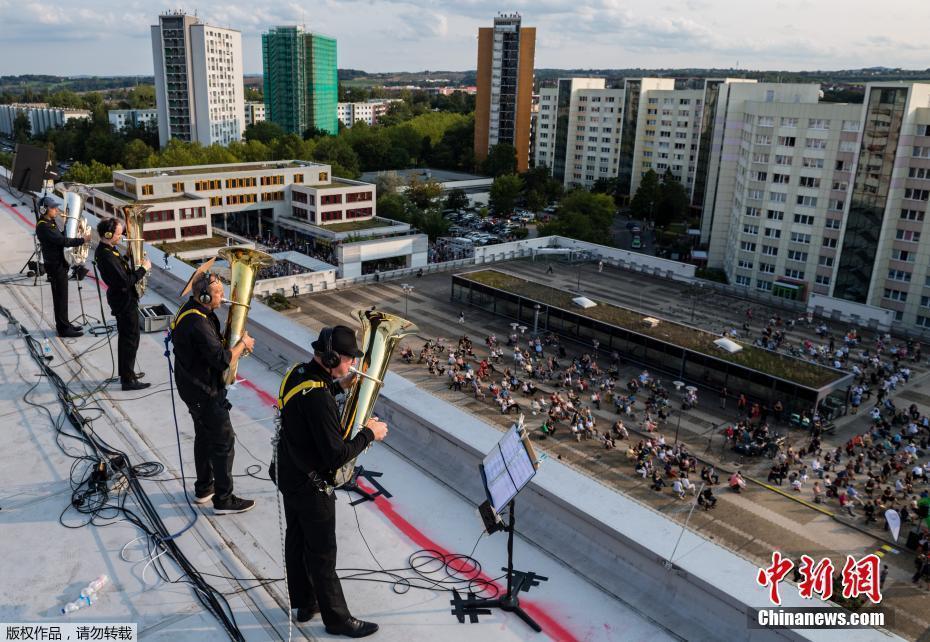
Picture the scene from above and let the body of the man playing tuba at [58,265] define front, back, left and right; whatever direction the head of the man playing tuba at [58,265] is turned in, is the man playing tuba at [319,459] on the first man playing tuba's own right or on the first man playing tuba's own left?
on the first man playing tuba's own right

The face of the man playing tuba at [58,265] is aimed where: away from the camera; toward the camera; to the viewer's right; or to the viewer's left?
to the viewer's right

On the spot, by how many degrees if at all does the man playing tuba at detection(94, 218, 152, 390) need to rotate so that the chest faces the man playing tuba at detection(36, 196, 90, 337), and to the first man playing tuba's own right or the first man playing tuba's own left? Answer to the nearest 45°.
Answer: approximately 90° to the first man playing tuba's own left

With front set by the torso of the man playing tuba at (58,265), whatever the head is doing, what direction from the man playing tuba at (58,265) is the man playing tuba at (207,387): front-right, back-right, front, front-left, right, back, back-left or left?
right

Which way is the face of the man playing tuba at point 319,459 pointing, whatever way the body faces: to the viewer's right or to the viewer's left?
to the viewer's right

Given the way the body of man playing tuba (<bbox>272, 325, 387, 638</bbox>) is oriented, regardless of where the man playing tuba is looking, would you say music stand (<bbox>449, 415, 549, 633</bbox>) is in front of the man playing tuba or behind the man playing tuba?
in front

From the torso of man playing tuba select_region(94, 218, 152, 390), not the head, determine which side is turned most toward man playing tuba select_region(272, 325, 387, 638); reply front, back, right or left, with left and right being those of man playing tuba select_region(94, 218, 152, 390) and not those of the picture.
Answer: right

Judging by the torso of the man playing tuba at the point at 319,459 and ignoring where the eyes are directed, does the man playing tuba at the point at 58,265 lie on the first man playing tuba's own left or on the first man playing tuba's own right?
on the first man playing tuba's own left

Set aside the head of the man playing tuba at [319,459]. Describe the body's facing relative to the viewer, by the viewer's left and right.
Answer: facing to the right of the viewer

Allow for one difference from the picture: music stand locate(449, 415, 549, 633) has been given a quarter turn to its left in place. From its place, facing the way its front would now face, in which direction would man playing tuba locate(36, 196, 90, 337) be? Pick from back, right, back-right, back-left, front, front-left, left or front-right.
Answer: back

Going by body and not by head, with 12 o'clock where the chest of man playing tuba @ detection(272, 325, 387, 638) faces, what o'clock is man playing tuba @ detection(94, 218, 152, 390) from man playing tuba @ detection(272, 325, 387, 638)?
man playing tuba @ detection(94, 218, 152, 390) is roughly at 8 o'clock from man playing tuba @ detection(272, 325, 387, 638).

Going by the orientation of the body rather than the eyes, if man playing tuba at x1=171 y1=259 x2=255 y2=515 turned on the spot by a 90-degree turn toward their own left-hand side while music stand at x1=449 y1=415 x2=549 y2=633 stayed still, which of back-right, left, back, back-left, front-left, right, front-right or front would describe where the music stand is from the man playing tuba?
back-right

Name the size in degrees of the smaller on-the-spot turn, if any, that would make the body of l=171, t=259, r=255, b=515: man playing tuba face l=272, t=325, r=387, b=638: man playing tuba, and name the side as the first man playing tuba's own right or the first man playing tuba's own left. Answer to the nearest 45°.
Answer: approximately 90° to the first man playing tuba's own right

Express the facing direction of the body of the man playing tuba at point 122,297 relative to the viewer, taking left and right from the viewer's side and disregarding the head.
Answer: facing to the right of the viewer
